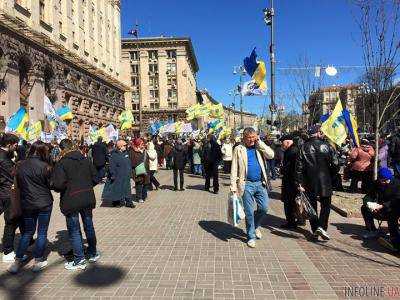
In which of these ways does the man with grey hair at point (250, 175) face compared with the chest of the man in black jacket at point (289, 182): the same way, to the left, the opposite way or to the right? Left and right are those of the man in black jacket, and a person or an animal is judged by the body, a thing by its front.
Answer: to the left

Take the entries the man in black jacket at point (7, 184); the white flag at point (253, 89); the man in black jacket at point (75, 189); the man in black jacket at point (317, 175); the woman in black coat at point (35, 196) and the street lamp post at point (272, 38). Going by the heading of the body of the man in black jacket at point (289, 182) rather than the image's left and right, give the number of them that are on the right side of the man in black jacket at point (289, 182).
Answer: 2

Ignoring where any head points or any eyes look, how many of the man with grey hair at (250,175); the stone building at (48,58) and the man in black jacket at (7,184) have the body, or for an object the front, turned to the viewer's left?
0

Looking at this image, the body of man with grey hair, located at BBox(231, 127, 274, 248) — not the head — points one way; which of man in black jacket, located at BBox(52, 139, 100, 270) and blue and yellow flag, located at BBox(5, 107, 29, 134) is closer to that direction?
the man in black jacket

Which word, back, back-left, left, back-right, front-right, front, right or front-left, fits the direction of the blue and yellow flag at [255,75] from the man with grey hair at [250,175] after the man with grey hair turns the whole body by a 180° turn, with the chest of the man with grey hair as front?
front

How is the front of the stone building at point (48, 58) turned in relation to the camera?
facing the viewer and to the right of the viewer

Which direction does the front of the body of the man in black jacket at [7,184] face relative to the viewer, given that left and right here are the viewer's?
facing to the right of the viewer

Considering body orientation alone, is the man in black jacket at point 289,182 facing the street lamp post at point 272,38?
no

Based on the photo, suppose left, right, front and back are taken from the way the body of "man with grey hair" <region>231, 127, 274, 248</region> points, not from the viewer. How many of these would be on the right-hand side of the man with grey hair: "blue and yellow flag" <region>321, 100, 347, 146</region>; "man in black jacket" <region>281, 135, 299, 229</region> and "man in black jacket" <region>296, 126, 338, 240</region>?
0

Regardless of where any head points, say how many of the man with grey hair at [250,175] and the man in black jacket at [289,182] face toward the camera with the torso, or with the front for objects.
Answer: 1

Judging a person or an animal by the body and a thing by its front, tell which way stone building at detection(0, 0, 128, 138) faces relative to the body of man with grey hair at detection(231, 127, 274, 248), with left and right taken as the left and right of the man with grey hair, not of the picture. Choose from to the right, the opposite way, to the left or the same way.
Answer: to the left

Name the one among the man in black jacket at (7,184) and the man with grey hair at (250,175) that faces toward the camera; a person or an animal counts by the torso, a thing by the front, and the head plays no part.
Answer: the man with grey hair

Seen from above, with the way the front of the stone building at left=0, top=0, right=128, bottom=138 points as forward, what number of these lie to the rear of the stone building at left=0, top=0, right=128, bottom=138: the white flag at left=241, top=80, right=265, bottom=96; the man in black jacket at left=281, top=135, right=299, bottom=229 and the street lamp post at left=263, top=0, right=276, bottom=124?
0

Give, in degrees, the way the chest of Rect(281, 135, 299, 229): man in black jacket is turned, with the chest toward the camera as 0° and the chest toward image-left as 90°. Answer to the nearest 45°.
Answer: approximately 90°

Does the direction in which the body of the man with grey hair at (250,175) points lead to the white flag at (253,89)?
no

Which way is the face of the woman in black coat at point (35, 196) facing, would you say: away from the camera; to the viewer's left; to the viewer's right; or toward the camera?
away from the camera

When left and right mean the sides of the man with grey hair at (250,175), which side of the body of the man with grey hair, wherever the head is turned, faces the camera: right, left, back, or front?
front
